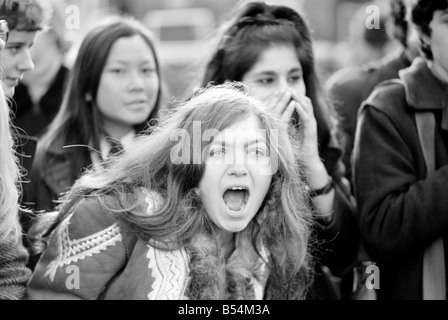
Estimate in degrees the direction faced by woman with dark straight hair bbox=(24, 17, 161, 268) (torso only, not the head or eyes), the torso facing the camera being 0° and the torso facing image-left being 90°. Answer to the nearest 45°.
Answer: approximately 315°

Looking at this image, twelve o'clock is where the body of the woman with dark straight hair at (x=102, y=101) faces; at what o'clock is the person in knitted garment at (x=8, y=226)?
The person in knitted garment is roughly at 2 o'clock from the woman with dark straight hair.

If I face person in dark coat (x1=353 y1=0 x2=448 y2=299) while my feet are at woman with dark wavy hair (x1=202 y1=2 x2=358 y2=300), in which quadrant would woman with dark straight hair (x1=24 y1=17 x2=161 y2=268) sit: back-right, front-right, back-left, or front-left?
back-right
